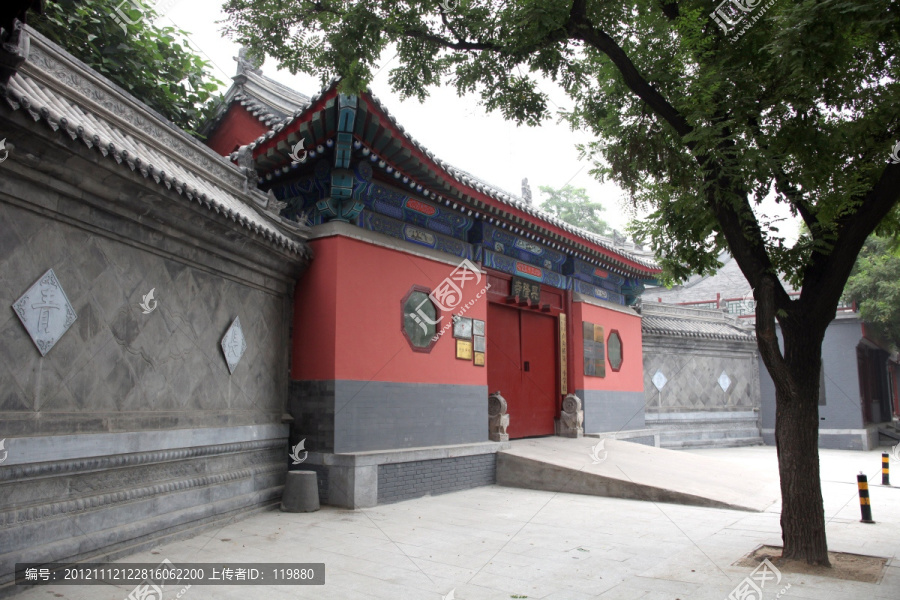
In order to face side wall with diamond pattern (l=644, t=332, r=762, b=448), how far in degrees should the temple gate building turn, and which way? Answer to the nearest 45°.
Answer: approximately 90° to its left

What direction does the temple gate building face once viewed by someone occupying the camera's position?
facing the viewer and to the right of the viewer

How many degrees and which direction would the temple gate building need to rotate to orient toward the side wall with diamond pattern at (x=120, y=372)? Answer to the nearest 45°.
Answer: approximately 90° to its right

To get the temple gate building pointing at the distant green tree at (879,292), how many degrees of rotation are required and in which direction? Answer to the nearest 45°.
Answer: approximately 90° to its left

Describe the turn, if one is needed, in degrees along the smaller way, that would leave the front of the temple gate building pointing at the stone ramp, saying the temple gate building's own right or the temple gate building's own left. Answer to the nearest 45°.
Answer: approximately 45° to the temple gate building's own left

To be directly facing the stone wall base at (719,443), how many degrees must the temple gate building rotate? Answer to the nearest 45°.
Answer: approximately 90° to its left

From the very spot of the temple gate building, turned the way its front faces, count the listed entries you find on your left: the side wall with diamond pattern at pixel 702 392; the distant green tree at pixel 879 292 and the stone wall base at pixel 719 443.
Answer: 3

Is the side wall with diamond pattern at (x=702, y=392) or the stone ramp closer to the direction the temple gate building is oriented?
the stone ramp
